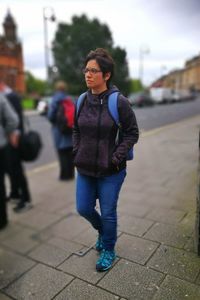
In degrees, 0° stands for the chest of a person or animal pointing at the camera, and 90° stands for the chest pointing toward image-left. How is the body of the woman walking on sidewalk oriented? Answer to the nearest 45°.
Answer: approximately 45°

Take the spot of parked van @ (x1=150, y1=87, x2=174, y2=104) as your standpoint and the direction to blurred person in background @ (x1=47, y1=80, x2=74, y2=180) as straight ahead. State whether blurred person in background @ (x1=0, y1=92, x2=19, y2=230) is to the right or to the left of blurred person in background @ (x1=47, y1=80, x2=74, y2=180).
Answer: left

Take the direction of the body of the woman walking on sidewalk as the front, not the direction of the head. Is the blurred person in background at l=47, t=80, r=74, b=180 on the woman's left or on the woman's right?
on the woman's right

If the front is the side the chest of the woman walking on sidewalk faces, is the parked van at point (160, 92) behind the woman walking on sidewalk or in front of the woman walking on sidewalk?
behind
